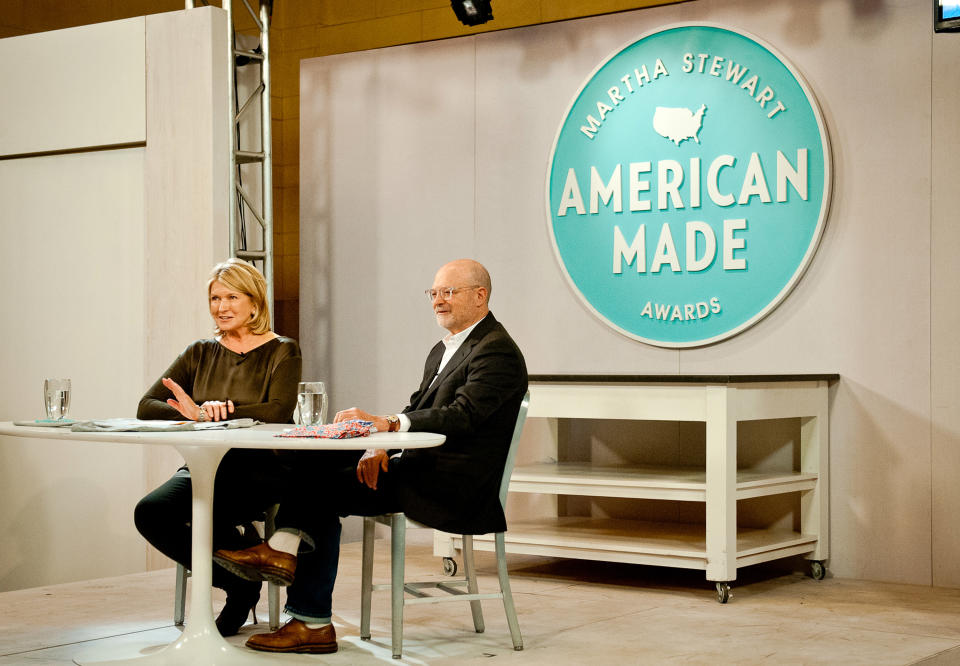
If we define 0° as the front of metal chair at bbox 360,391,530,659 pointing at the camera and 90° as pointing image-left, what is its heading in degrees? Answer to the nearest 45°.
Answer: approximately 90°

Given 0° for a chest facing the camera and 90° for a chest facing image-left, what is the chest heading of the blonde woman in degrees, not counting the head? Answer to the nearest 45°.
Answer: approximately 45°

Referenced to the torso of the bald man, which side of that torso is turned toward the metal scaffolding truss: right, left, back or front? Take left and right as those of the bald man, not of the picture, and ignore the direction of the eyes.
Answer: right

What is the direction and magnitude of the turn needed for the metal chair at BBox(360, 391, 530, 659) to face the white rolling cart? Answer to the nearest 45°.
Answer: approximately 135° to its right

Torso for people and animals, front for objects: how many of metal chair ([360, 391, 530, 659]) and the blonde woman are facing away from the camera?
0

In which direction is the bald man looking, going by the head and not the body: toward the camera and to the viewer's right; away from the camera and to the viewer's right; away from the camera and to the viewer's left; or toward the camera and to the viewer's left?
toward the camera and to the viewer's left

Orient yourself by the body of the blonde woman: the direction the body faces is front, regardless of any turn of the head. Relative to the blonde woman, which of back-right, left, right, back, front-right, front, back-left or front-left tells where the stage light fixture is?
back

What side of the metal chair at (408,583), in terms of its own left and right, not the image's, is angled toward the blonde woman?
front

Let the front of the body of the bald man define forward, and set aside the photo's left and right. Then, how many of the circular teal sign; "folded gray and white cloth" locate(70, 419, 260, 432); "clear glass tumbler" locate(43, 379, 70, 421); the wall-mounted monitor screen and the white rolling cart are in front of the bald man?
2

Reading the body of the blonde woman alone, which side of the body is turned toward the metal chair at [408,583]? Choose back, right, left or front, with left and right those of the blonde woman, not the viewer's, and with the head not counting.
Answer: left

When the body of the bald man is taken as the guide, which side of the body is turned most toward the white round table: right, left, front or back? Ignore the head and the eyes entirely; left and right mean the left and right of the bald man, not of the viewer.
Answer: front
